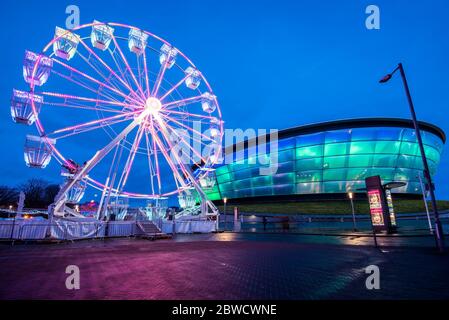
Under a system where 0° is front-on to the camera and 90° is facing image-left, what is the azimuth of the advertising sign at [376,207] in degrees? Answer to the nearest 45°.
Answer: approximately 0°

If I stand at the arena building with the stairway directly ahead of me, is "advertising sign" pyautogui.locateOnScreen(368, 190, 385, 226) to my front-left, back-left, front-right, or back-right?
front-left

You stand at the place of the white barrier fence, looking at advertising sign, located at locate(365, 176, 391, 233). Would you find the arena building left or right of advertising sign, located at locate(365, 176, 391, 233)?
left

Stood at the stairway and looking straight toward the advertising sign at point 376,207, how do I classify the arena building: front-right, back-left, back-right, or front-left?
front-left

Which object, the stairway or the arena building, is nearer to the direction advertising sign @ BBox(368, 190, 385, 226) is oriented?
the stairway

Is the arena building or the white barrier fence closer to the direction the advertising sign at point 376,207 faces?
the white barrier fence

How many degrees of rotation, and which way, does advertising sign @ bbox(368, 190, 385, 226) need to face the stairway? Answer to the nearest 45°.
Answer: approximately 90° to its right

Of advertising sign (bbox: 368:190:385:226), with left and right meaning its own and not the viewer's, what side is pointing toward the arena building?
back

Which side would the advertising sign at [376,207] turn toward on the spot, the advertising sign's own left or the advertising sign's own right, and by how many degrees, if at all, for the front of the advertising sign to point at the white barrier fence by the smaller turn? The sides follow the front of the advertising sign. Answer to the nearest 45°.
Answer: approximately 45° to the advertising sign's own right

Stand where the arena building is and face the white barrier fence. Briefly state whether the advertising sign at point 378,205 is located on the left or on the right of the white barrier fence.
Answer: left
